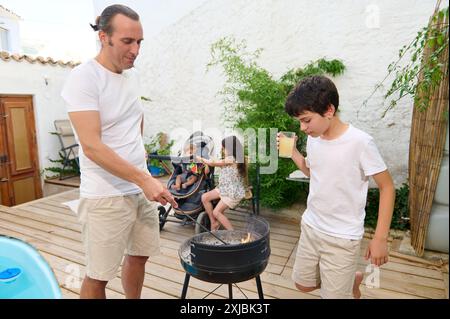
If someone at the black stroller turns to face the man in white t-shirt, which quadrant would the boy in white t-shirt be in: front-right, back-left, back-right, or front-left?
front-left

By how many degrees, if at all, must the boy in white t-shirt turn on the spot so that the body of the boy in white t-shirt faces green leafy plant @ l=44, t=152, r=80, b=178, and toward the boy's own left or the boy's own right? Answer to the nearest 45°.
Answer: approximately 90° to the boy's own right

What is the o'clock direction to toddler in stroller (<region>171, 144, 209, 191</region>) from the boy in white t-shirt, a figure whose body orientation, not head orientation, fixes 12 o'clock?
The toddler in stroller is roughly at 3 o'clock from the boy in white t-shirt.

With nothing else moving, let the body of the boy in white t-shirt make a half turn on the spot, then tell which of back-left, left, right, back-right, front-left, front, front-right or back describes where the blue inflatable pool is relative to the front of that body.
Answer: back-left

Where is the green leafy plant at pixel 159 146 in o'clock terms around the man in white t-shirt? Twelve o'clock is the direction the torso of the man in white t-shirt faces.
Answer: The green leafy plant is roughly at 8 o'clock from the man in white t-shirt.

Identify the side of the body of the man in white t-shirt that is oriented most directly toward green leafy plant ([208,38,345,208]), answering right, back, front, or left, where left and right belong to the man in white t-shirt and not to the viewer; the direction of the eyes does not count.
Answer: left

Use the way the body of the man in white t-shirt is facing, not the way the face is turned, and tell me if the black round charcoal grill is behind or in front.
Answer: in front

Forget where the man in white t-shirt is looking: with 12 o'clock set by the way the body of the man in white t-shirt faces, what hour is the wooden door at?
The wooden door is roughly at 7 o'clock from the man in white t-shirt.

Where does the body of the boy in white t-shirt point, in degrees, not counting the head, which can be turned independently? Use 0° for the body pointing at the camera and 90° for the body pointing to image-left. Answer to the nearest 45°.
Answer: approximately 45°

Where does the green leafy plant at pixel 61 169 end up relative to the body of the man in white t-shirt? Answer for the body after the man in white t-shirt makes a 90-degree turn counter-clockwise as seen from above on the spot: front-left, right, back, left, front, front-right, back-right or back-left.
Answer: front-left

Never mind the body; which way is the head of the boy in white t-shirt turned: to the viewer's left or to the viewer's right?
to the viewer's left

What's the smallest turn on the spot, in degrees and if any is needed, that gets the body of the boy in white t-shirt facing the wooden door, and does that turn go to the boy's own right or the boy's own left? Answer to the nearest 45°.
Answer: approximately 90° to the boy's own right

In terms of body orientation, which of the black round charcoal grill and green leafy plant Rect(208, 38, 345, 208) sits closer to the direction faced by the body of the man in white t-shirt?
the black round charcoal grill

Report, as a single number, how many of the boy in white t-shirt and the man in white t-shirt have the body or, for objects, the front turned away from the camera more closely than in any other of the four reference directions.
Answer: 0

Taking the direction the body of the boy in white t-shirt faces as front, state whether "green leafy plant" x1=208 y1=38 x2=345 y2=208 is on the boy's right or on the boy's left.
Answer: on the boy's right

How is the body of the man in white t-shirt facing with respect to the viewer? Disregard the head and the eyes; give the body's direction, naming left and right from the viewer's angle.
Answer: facing the viewer and to the right of the viewer
